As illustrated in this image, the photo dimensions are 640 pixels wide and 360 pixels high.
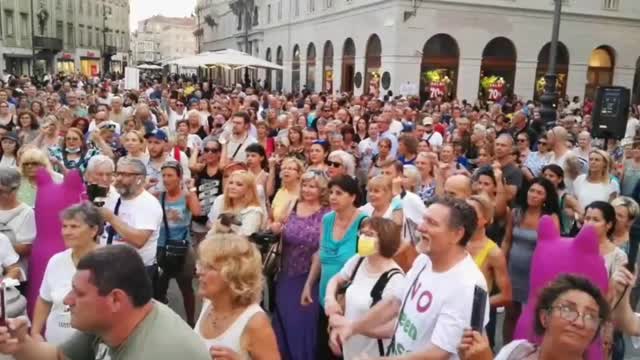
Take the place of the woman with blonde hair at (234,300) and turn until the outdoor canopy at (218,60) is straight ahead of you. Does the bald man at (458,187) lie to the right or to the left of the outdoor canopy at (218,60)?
right

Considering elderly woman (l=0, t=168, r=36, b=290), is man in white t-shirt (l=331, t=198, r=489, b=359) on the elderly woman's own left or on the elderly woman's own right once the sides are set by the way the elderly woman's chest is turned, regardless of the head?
on the elderly woman's own left

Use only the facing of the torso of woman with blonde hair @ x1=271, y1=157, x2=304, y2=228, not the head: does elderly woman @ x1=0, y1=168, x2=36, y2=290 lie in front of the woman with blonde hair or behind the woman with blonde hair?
in front

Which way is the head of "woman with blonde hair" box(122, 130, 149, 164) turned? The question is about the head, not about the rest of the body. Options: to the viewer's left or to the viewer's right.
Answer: to the viewer's left

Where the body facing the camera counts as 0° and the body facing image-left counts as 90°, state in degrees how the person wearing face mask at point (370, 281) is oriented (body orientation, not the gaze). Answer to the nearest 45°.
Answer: approximately 45°

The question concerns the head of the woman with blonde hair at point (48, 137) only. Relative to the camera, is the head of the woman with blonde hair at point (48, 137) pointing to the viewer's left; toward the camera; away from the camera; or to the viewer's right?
toward the camera

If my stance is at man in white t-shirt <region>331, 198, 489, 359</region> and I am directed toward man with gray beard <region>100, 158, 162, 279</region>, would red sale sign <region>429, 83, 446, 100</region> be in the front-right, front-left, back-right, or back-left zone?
front-right

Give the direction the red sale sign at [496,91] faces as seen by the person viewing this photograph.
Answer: facing the viewer

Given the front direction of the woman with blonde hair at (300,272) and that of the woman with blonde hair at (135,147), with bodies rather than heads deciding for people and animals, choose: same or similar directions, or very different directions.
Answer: same or similar directions

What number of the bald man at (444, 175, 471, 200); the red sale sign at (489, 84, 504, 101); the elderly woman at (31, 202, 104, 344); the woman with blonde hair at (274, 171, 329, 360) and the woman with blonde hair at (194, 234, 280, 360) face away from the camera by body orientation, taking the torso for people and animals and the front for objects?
0

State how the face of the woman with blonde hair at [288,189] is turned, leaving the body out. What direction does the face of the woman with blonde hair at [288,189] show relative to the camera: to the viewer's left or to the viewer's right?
to the viewer's left

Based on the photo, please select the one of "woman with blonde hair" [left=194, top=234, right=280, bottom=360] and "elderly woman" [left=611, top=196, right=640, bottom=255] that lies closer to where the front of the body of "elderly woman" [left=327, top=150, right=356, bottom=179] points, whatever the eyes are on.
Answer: the woman with blonde hair

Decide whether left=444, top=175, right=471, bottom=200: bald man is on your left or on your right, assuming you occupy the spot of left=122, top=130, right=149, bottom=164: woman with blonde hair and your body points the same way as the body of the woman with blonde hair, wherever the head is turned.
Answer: on your left

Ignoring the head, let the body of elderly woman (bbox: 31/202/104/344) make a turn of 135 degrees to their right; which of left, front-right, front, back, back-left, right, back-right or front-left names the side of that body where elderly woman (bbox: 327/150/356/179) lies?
front-right

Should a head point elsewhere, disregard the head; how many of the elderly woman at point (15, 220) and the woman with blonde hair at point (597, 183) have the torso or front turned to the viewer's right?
0

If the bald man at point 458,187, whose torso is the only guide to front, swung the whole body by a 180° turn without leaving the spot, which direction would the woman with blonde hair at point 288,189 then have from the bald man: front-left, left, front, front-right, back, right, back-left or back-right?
back-left

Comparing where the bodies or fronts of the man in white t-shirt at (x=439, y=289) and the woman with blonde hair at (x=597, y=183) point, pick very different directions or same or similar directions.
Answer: same or similar directions

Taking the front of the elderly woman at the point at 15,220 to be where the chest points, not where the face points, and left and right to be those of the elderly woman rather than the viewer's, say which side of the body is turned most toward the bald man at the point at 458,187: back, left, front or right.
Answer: left

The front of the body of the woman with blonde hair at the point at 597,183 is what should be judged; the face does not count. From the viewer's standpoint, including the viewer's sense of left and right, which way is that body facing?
facing the viewer and to the left of the viewer

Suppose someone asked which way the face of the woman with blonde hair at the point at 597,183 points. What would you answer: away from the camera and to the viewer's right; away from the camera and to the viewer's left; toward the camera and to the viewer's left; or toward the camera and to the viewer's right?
toward the camera and to the viewer's left
